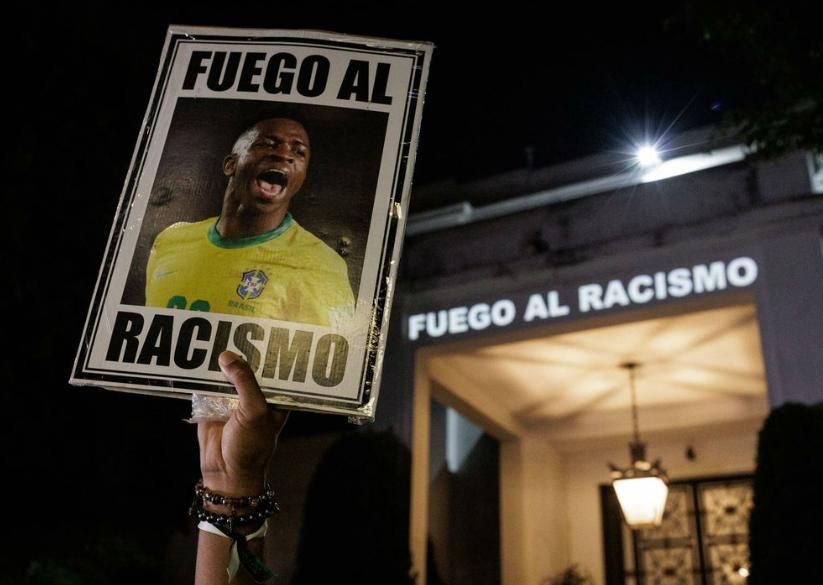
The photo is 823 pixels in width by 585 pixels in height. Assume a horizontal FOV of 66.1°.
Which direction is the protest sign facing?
toward the camera

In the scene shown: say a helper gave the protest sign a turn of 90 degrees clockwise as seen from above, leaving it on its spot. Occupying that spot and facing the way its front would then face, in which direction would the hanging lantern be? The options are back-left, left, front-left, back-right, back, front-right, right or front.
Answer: back-right
